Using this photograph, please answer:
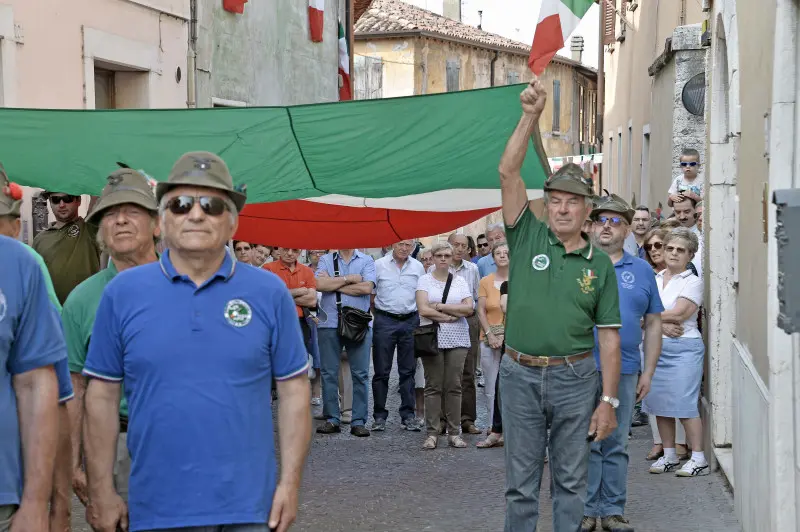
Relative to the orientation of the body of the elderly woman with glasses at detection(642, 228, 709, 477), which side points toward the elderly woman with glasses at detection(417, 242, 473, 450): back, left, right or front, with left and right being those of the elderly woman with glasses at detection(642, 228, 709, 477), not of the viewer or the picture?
right

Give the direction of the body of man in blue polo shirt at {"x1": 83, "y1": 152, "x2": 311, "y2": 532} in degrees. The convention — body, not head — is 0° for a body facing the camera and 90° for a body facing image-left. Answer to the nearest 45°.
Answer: approximately 0°

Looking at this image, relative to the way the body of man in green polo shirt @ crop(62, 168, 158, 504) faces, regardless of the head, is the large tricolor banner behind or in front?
behind

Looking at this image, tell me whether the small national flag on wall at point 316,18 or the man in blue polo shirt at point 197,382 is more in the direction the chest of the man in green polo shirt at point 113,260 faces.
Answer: the man in blue polo shirt

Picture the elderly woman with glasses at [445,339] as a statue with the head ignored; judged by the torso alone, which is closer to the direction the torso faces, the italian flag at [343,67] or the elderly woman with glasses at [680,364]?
the elderly woman with glasses

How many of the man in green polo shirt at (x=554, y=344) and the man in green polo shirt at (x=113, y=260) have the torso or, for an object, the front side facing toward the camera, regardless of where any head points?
2
